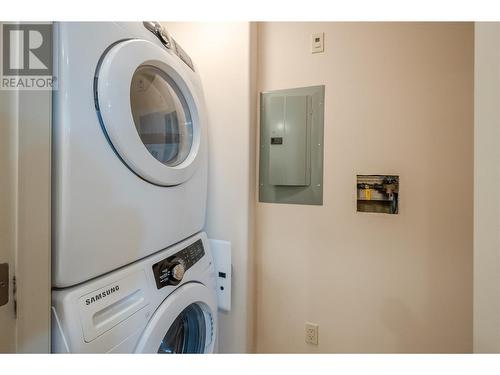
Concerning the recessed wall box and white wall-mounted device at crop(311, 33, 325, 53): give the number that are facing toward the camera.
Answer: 2

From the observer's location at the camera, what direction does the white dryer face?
facing the viewer and to the right of the viewer

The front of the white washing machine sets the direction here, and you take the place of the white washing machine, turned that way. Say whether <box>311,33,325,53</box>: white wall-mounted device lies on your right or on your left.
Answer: on your left

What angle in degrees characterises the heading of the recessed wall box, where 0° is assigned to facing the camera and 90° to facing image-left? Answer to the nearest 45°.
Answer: approximately 0°
